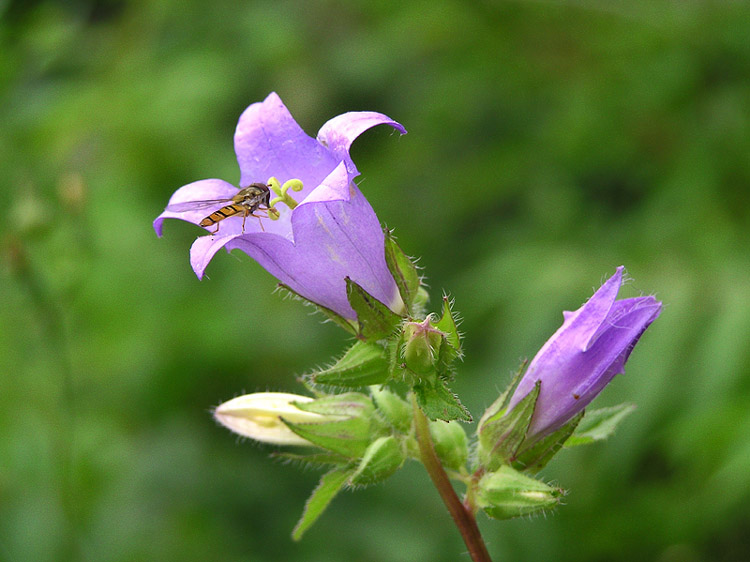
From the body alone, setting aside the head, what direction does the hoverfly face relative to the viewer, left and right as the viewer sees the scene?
facing to the right of the viewer
